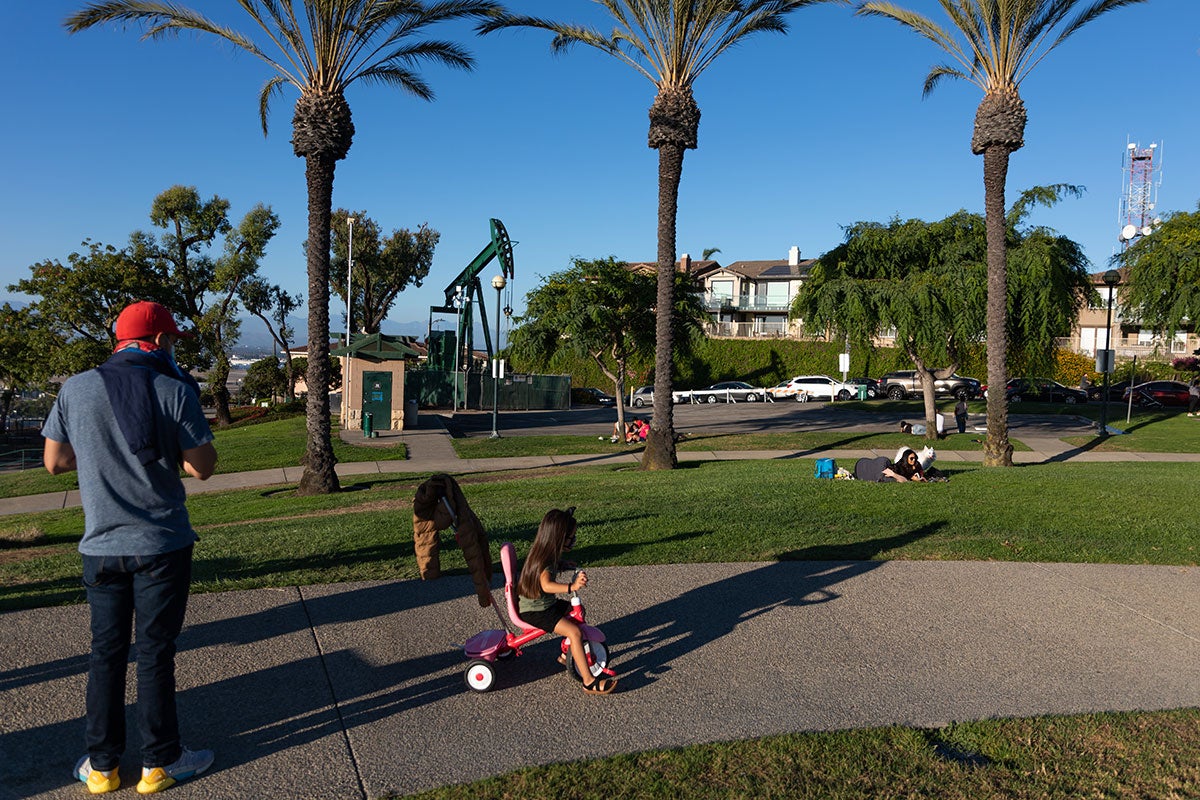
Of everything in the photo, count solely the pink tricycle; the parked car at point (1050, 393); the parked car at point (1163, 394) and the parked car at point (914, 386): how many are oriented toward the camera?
0

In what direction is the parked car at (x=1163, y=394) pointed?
to the viewer's right

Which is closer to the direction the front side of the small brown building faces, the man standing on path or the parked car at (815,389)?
the man standing on path

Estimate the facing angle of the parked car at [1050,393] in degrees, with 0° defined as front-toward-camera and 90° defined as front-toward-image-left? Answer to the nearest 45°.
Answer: approximately 270°

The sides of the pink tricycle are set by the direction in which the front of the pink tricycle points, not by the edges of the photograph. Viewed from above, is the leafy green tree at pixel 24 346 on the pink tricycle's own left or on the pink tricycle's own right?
on the pink tricycle's own left

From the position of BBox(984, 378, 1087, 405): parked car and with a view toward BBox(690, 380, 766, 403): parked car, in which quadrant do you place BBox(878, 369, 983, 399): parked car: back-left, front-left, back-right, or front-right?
front-right

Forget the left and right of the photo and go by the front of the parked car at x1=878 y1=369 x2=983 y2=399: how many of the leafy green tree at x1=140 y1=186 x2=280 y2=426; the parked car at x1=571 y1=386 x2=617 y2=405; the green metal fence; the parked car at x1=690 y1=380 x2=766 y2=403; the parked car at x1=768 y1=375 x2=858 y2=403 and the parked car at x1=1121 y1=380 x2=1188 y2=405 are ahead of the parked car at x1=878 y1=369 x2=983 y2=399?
1

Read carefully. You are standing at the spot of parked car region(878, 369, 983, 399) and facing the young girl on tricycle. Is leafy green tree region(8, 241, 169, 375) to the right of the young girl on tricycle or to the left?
right

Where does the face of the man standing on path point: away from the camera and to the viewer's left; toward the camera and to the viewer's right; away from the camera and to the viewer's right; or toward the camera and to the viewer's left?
away from the camera and to the viewer's right

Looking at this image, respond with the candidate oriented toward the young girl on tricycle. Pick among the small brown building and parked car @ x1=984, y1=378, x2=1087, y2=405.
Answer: the small brown building

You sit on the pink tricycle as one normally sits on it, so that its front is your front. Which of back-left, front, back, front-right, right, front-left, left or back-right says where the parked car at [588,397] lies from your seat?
left

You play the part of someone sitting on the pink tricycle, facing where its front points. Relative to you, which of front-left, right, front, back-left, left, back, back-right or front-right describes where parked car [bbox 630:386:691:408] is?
left

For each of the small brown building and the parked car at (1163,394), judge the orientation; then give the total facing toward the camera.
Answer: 1

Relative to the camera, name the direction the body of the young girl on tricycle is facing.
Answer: to the viewer's right

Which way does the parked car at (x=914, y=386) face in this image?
to the viewer's right

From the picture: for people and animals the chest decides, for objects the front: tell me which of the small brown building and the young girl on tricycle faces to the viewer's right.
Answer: the young girl on tricycle

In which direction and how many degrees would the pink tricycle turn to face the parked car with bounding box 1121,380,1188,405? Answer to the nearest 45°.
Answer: approximately 45° to its left

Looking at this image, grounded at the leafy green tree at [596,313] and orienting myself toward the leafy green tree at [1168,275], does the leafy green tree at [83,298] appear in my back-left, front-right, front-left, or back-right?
back-left

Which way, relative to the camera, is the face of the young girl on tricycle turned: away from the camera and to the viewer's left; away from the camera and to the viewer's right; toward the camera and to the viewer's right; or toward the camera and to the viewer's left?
away from the camera and to the viewer's right

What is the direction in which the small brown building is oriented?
toward the camera
